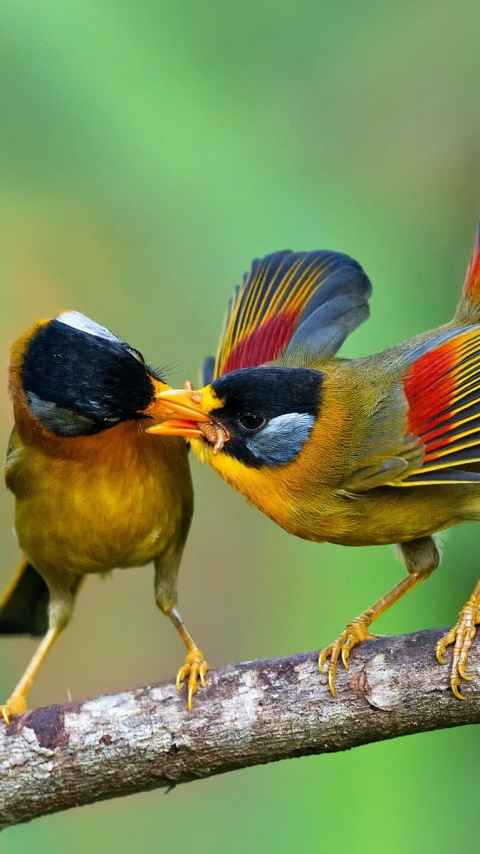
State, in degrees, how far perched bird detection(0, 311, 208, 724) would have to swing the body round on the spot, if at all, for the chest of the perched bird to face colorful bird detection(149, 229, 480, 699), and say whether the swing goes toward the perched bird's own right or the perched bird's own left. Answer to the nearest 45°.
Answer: approximately 90° to the perched bird's own left
